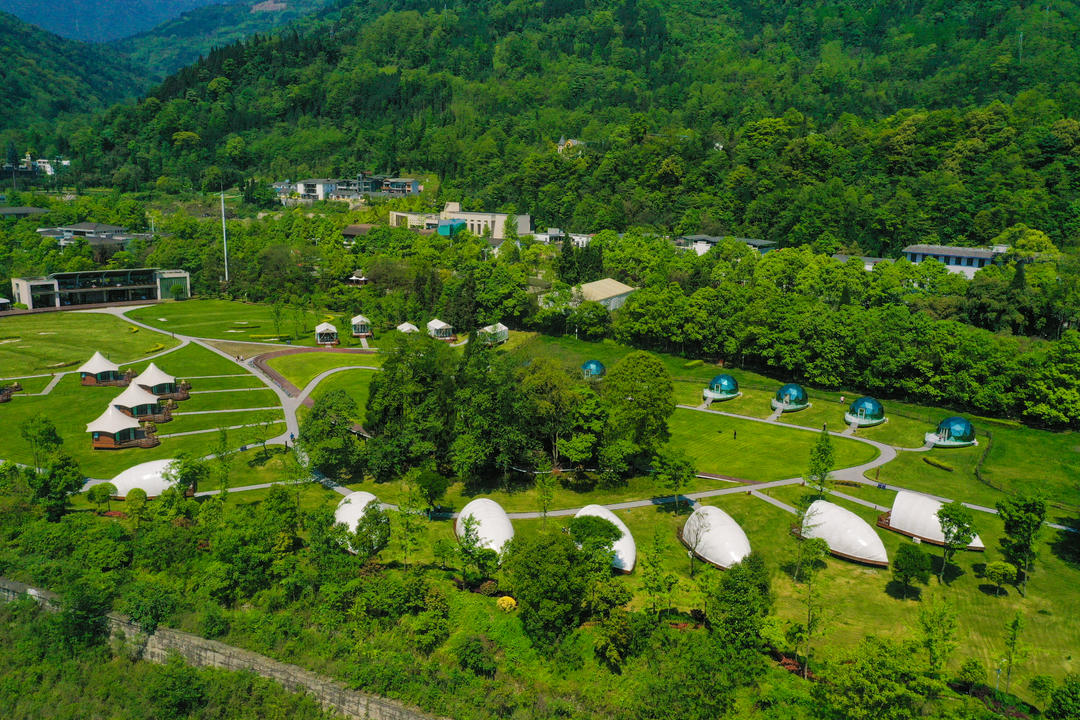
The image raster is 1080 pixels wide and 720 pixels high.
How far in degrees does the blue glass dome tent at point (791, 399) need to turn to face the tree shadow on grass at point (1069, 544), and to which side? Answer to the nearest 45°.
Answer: approximately 90° to its left

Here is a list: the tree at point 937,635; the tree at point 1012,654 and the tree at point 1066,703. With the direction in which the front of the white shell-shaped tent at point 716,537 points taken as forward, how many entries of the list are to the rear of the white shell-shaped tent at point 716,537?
3

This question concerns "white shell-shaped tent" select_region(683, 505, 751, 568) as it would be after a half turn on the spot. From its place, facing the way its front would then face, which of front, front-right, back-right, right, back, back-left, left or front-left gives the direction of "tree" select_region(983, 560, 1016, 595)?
front-left

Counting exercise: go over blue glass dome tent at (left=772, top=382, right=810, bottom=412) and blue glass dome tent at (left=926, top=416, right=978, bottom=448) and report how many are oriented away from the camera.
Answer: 0

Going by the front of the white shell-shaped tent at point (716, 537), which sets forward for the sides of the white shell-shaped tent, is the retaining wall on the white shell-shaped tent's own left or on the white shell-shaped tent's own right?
on the white shell-shaped tent's own left

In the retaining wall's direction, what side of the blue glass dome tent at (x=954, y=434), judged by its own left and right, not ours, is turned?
front

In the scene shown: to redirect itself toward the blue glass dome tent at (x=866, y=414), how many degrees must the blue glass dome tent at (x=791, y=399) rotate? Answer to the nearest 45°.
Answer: approximately 135° to its left

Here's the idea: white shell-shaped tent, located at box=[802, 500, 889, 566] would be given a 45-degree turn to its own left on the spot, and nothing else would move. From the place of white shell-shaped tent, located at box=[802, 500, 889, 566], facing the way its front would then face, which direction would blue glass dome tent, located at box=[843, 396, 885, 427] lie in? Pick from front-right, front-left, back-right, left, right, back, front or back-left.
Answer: right

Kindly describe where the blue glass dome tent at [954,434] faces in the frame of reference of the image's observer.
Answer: facing the viewer and to the left of the viewer

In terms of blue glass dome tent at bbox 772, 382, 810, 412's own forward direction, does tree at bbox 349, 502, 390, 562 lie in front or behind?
in front

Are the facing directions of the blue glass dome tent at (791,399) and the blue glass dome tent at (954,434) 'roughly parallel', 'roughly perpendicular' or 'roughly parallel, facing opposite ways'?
roughly parallel

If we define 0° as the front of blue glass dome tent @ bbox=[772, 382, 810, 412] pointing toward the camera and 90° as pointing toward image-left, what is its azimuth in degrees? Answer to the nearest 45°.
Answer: approximately 45°

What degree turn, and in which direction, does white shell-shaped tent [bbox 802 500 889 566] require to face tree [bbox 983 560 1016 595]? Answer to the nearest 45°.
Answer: approximately 135° to its right
